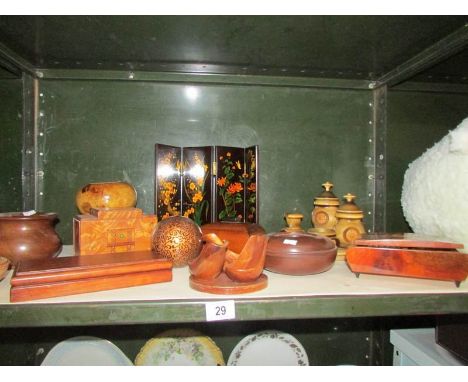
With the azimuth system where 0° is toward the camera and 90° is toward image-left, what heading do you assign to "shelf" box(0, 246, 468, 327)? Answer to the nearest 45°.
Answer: approximately 0°

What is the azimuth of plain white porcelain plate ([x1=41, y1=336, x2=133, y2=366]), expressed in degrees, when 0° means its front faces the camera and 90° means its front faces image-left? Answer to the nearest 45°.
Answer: approximately 0°

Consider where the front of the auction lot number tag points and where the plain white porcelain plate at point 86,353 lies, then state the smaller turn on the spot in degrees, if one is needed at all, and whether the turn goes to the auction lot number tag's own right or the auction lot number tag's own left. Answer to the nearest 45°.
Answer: approximately 135° to the auction lot number tag's own right

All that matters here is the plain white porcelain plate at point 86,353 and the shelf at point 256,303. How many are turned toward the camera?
2

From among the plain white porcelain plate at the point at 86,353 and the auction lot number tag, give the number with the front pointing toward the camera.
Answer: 2
